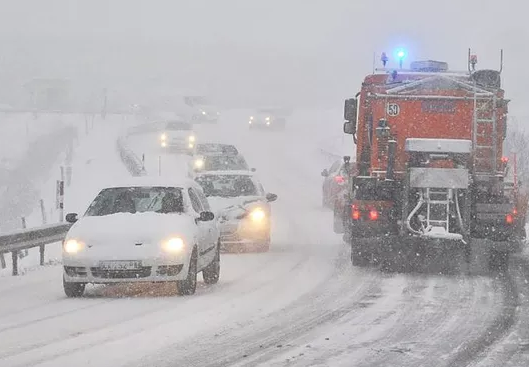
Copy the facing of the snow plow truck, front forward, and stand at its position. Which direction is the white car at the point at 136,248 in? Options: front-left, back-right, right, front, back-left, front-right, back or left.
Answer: back-left

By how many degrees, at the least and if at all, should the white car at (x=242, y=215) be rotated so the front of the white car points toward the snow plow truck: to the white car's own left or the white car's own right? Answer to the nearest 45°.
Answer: approximately 45° to the white car's own left

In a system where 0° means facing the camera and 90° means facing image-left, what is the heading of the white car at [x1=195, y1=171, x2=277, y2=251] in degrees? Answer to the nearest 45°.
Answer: approximately 0°

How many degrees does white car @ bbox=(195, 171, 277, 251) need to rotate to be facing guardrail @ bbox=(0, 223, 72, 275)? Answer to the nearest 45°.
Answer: approximately 45° to its right

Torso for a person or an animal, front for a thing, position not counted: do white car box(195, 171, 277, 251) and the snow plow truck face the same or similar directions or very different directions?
very different directions

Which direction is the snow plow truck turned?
away from the camera

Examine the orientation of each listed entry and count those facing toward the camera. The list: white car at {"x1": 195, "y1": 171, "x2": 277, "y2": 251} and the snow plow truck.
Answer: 1

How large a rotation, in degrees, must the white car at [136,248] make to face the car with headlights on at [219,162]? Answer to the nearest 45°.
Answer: approximately 180°

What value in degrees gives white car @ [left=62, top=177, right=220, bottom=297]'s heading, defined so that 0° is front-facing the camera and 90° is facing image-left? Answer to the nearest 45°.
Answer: approximately 0°
